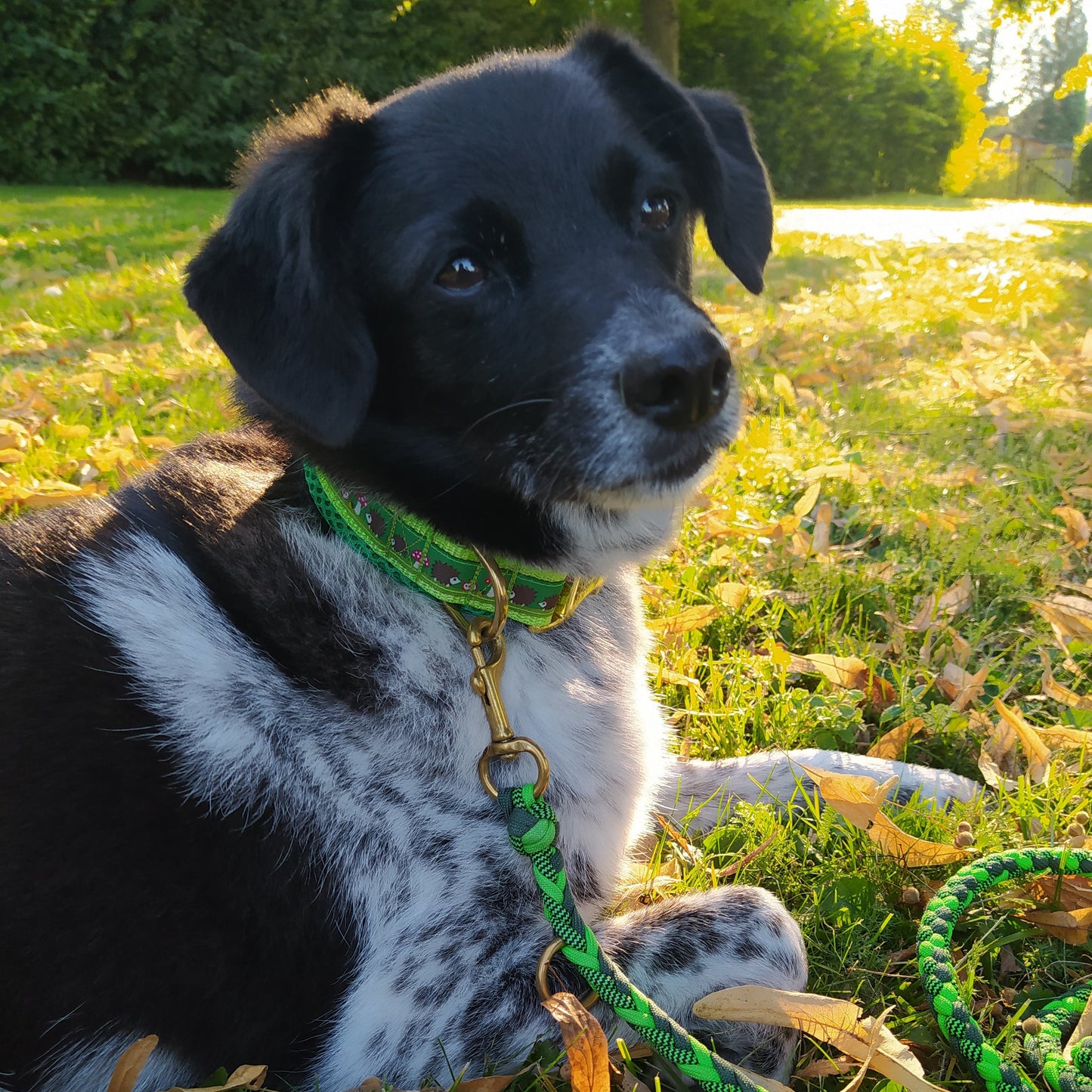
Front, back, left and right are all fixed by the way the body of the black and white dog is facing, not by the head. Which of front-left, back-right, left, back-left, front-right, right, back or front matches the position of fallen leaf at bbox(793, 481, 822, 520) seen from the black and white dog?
left

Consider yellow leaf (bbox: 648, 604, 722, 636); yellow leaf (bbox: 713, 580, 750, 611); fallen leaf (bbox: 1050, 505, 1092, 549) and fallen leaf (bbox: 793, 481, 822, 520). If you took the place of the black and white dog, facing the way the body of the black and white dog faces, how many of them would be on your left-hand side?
4

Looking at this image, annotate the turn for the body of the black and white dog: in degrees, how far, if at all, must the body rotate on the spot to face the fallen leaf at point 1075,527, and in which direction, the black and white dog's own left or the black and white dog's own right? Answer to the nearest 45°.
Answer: approximately 90° to the black and white dog's own left

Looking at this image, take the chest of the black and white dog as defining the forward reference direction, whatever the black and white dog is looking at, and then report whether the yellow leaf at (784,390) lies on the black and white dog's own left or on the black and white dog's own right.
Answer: on the black and white dog's own left

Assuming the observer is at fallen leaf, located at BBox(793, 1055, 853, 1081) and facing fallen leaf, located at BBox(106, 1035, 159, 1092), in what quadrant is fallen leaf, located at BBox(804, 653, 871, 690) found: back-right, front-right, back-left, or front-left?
back-right

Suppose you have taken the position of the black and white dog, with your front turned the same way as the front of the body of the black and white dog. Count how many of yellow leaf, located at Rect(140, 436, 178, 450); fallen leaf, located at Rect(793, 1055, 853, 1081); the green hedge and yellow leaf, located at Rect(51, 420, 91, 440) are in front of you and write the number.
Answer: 1

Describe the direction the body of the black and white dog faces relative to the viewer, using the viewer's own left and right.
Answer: facing the viewer and to the right of the viewer

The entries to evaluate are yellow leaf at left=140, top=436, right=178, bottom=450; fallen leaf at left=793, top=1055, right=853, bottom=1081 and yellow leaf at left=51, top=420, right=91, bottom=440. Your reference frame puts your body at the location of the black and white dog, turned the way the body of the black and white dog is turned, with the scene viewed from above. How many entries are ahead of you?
1

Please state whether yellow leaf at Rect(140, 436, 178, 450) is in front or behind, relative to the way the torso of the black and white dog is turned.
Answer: behind
